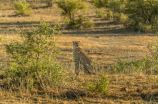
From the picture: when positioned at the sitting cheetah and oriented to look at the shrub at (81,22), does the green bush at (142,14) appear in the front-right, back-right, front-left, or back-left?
front-right

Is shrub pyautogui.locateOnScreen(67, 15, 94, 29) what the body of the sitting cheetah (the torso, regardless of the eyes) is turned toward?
no

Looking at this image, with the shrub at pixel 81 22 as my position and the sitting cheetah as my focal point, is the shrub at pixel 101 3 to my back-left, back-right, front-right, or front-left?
back-left

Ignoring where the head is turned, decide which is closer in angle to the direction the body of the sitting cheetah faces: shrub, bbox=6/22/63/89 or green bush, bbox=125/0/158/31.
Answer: the shrub

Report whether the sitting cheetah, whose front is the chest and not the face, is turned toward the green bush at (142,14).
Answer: no
